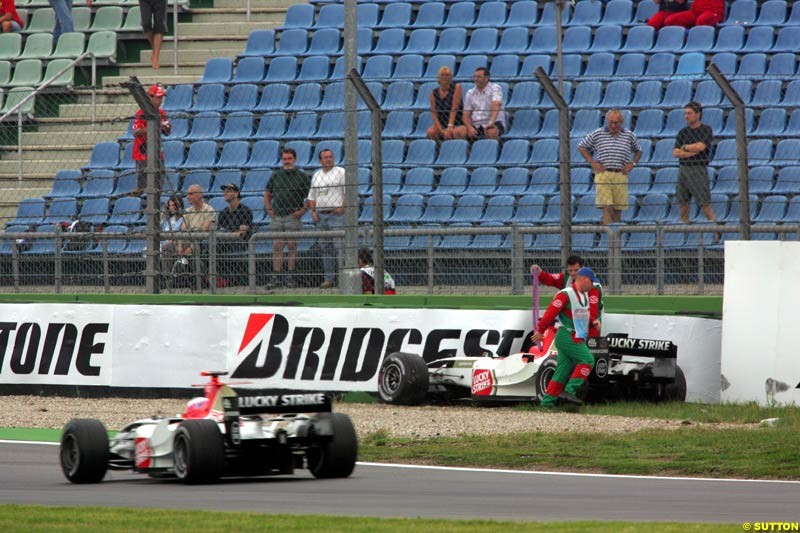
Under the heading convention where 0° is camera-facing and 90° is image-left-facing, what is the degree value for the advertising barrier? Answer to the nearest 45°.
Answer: approximately 0°

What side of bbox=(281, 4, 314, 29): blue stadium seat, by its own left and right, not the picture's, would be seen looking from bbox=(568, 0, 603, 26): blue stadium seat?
left

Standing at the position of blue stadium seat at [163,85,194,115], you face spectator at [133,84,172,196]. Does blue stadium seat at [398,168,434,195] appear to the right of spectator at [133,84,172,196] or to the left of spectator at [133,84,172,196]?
left

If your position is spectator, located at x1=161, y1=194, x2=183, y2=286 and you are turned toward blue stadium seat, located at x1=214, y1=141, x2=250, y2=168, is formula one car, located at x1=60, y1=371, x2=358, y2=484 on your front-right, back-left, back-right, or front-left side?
back-right

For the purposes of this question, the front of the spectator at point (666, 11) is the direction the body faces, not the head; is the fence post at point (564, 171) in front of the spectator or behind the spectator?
in front

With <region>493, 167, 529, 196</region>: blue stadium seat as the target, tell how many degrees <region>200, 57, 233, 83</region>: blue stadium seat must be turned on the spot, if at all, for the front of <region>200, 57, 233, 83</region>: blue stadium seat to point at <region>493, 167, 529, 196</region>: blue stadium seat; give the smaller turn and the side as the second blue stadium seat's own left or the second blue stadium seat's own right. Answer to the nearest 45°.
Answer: approximately 90° to the second blue stadium seat's own left

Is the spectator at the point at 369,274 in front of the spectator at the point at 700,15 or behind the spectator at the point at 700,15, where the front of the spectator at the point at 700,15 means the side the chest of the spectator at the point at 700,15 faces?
in front

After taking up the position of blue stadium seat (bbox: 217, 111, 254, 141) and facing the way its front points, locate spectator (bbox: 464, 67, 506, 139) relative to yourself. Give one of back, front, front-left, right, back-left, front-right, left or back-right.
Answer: back-left

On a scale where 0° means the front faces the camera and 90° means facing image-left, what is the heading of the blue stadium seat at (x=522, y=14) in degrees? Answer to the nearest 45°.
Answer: approximately 45°

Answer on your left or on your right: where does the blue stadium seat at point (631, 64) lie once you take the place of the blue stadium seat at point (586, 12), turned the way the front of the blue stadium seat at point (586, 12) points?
on your left
